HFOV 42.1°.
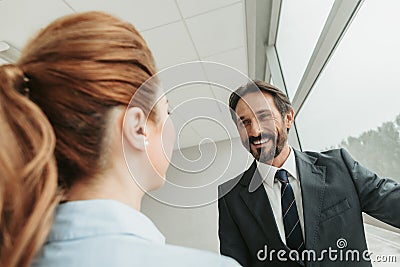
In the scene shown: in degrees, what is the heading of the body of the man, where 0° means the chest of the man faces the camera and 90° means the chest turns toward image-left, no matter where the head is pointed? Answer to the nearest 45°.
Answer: approximately 0°

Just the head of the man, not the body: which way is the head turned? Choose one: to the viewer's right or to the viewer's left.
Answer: to the viewer's left

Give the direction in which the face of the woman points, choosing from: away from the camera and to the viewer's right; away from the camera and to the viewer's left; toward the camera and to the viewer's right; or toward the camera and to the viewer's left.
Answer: away from the camera and to the viewer's right

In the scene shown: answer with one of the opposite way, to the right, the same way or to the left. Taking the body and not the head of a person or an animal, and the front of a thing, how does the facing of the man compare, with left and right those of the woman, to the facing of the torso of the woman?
the opposite way

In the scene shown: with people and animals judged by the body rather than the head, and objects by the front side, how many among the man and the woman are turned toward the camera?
1

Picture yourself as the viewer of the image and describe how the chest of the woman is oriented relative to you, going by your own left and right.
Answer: facing away from the viewer and to the right of the viewer
